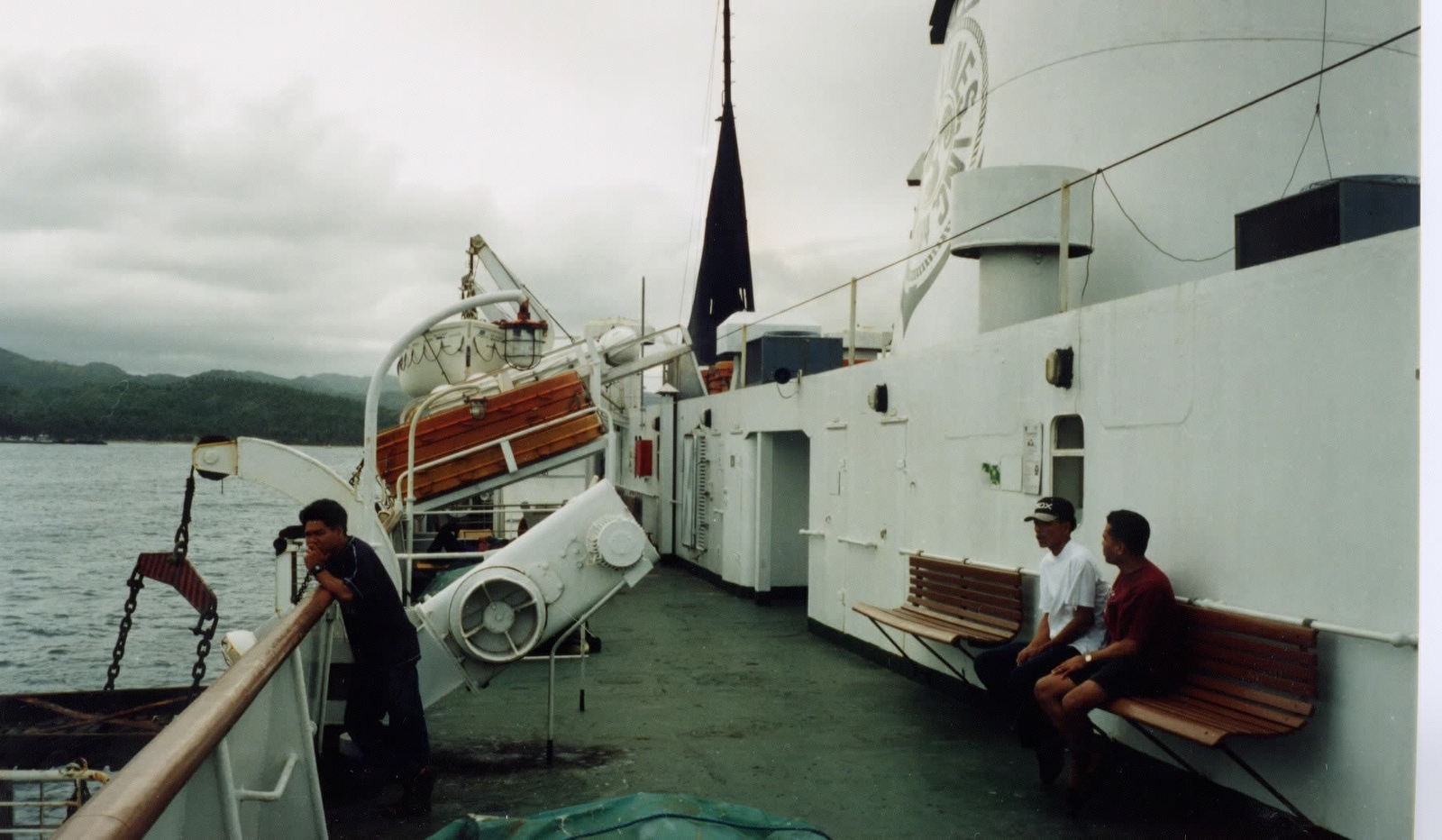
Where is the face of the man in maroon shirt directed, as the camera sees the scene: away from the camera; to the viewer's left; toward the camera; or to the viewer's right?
to the viewer's left

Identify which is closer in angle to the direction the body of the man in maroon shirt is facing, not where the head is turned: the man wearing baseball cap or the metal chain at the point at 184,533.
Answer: the metal chain

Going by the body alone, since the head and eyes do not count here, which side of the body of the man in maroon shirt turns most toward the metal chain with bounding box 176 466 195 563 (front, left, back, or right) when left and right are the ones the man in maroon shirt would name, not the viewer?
front

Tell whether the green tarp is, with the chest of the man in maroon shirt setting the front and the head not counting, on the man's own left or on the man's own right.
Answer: on the man's own left

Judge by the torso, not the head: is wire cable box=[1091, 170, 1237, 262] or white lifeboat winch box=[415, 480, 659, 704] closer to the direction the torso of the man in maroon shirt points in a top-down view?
the white lifeboat winch

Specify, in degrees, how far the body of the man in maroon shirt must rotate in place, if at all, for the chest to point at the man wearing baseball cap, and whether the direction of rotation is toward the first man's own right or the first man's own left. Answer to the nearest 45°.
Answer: approximately 45° to the first man's own right

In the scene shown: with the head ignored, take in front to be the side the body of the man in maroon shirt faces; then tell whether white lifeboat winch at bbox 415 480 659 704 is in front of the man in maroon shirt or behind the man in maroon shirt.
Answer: in front

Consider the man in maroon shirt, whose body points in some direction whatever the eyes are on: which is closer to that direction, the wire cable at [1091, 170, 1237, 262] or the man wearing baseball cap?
the man wearing baseball cap

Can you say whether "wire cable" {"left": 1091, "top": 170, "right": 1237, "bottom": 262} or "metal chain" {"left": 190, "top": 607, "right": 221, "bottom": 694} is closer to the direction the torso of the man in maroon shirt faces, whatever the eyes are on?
the metal chain

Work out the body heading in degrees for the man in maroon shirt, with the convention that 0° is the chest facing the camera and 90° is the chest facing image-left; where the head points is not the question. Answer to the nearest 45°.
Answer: approximately 90°
